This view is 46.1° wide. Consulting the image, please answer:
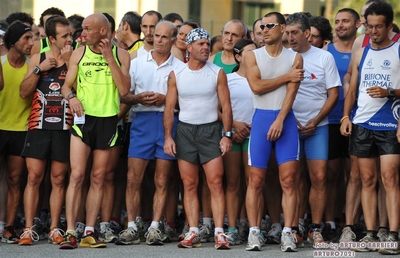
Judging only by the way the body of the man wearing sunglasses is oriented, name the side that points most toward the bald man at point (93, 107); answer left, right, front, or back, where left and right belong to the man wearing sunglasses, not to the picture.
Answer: right

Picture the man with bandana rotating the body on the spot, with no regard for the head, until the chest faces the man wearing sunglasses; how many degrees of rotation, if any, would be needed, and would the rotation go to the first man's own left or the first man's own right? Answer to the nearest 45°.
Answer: approximately 90° to the first man's own left

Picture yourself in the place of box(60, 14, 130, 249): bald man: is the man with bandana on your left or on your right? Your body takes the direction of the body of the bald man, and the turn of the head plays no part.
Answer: on your left

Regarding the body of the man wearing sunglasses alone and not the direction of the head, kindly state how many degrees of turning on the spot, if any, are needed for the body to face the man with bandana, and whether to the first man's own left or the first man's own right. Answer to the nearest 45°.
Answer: approximately 90° to the first man's own right

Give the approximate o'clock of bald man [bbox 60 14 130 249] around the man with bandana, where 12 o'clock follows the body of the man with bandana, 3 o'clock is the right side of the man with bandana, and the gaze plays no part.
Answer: The bald man is roughly at 3 o'clock from the man with bandana.

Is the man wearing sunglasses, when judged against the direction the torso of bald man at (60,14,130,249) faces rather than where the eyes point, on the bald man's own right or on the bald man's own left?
on the bald man's own left

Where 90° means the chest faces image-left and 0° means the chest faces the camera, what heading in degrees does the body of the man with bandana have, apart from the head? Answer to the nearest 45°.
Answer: approximately 0°

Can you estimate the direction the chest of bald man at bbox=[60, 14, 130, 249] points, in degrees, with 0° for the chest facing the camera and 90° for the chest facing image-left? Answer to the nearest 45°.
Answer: approximately 0°
